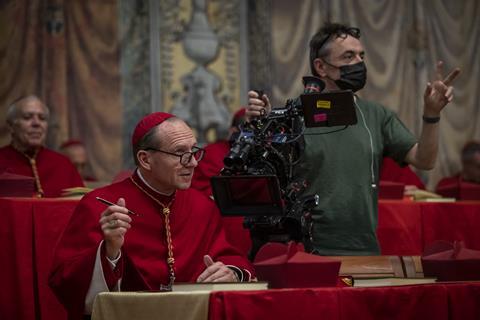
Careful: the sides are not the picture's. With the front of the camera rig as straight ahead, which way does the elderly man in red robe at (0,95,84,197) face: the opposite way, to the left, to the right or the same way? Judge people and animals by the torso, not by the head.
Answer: to the left

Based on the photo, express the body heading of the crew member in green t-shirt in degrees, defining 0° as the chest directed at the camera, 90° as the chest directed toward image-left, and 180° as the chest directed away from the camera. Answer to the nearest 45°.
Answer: approximately 315°

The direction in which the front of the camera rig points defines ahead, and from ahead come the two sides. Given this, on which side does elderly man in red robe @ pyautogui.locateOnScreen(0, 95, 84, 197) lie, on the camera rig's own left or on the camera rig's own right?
on the camera rig's own right

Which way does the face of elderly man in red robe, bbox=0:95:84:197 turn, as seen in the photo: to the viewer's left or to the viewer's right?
to the viewer's right

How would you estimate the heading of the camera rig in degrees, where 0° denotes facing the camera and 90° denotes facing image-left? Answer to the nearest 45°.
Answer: approximately 45°

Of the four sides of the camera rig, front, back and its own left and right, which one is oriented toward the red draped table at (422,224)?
back

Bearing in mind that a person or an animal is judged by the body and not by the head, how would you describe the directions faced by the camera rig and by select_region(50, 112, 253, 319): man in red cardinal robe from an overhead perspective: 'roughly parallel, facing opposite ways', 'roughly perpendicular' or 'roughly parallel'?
roughly perpendicular
